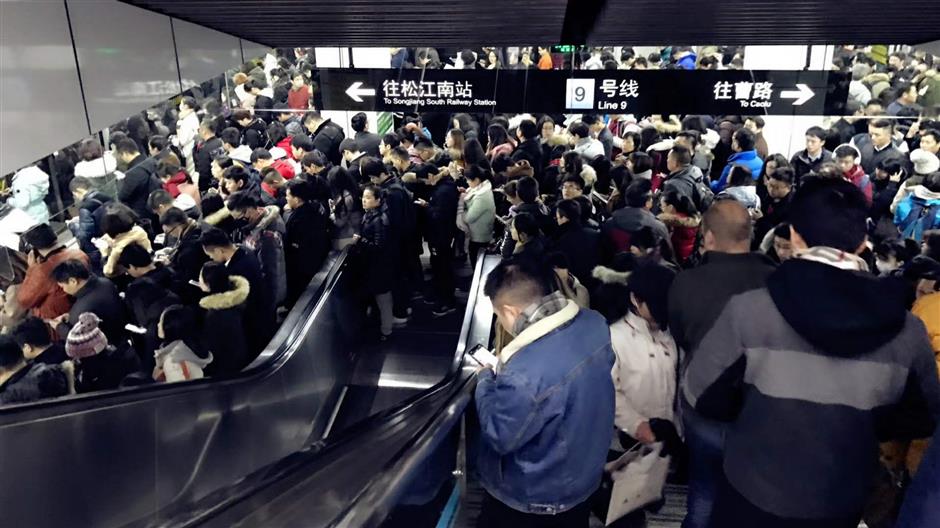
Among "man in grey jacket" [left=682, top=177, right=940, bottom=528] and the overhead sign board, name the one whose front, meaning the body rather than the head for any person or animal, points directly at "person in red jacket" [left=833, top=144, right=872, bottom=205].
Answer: the man in grey jacket

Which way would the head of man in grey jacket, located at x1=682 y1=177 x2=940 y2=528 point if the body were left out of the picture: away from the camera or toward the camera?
away from the camera

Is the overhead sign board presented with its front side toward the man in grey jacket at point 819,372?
yes

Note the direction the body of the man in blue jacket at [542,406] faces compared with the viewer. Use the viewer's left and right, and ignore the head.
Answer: facing away from the viewer and to the left of the viewer

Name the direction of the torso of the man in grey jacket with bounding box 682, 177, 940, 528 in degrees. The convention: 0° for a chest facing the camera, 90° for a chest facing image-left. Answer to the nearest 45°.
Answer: approximately 180°

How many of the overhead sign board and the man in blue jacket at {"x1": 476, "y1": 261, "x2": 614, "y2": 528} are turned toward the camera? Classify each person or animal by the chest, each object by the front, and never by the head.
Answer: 1

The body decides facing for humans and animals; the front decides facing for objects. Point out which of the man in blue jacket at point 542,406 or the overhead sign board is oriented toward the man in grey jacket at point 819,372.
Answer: the overhead sign board

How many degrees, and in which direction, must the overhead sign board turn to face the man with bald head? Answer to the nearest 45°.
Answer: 0° — it already faces them
